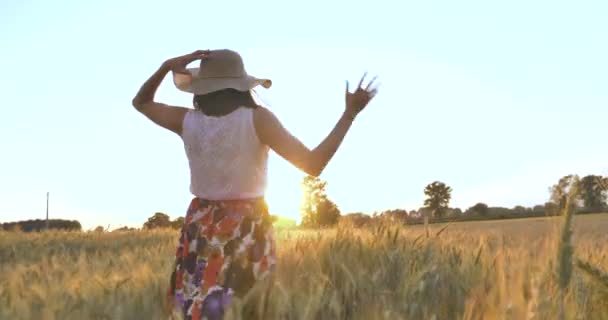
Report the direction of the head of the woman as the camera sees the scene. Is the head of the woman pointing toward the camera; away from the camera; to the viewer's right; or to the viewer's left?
away from the camera

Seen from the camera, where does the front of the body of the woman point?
away from the camera

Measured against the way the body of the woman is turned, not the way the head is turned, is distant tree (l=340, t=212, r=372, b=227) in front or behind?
in front

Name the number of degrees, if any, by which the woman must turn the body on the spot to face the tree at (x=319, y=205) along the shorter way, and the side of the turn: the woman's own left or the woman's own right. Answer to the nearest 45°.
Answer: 0° — they already face it

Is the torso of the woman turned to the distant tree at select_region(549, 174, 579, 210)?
no

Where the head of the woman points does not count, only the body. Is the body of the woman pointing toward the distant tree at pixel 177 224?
yes

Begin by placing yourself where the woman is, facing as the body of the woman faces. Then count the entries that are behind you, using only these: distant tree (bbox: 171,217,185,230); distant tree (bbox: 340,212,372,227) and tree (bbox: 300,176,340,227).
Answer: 0
